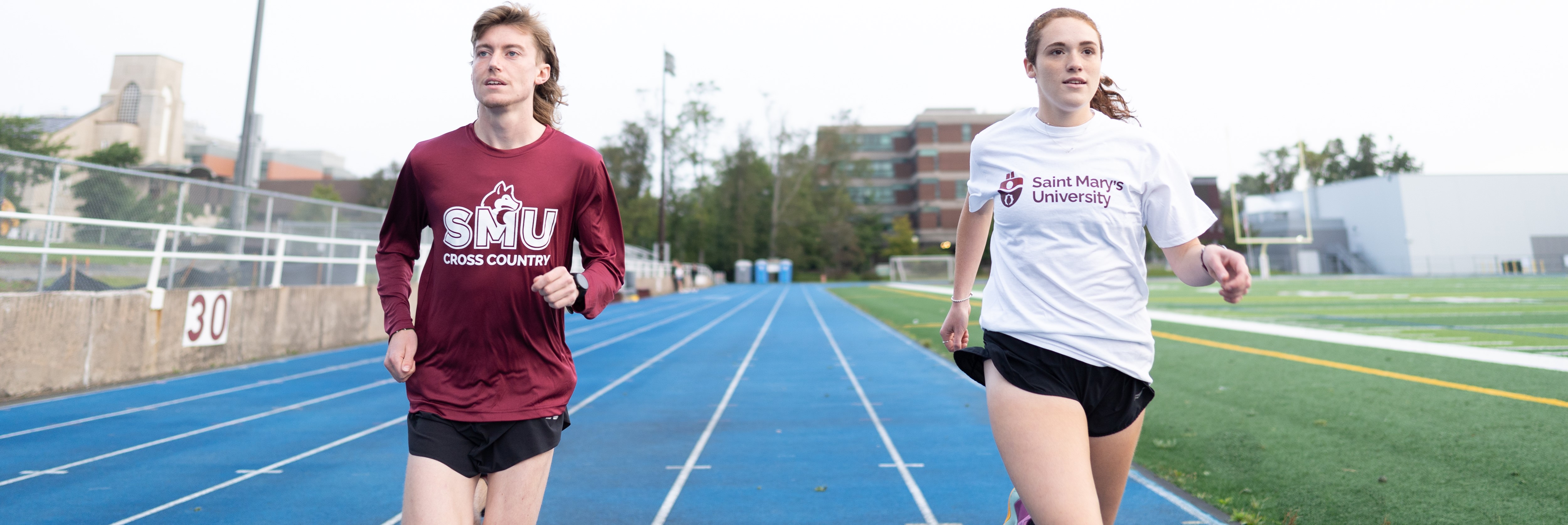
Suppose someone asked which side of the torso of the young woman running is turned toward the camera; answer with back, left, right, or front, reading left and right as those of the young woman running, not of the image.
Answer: front

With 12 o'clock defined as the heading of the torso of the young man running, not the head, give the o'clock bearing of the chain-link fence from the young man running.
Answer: The chain-link fence is roughly at 5 o'clock from the young man running.

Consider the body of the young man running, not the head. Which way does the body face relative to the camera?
toward the camera

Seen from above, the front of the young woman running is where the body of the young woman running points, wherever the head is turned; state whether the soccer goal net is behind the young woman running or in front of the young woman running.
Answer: behind

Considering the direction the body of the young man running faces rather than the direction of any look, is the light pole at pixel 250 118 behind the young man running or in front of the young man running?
behind

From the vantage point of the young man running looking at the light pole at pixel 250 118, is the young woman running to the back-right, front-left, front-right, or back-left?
back-right

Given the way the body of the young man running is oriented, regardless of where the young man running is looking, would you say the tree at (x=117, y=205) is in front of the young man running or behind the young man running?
behind

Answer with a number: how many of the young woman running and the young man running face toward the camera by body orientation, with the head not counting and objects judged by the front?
2
